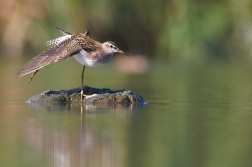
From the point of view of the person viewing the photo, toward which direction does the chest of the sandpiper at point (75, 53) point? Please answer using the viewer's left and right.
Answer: facing to the right of the viewer
